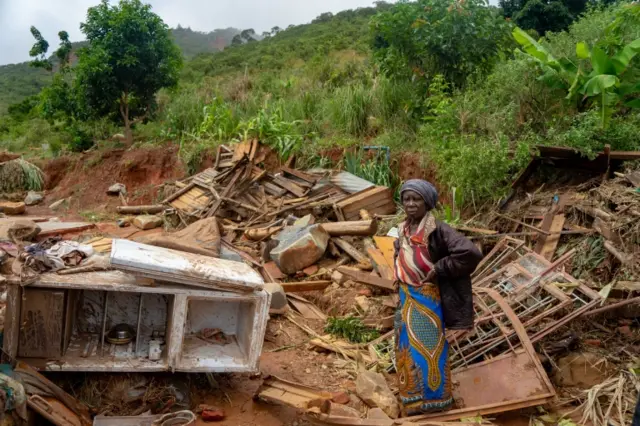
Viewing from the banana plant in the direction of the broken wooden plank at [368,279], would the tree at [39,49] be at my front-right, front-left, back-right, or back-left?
front-right

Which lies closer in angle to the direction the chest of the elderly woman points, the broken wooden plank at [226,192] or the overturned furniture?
the overturned furniture

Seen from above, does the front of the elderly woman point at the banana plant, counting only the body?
no

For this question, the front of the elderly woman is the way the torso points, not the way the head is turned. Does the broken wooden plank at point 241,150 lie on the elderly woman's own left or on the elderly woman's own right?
on the elderly woman's own right

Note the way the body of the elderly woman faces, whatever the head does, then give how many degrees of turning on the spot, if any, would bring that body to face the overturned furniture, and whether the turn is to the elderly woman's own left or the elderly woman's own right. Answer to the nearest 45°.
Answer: approximately 45° to the elderly woman's own right

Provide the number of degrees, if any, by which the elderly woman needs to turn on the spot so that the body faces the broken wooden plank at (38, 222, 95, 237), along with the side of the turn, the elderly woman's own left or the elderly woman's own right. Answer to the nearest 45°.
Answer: approximately 90° to the elderly woman's own right

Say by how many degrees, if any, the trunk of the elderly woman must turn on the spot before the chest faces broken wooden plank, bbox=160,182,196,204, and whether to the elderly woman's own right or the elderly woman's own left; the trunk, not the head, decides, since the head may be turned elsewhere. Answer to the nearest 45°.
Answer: approximately 90° to the elderly woman's own right

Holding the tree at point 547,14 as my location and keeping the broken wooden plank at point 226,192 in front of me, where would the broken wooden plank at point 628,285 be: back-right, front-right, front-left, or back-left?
front-left

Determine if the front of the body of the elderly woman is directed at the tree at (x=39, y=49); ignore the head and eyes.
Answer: no

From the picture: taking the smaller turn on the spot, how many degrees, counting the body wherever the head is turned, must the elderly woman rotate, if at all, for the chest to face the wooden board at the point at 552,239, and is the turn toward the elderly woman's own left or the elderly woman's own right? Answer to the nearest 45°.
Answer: approximately 180°

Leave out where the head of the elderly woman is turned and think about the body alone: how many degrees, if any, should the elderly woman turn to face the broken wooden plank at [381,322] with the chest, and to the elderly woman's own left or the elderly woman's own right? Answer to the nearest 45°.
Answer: approximately 135° to the elderly woman's own right

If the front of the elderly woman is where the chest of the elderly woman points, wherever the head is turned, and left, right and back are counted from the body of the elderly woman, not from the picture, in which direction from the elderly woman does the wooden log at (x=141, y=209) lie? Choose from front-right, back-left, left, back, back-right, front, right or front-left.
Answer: right

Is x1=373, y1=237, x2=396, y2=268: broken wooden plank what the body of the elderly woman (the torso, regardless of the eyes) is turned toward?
no
